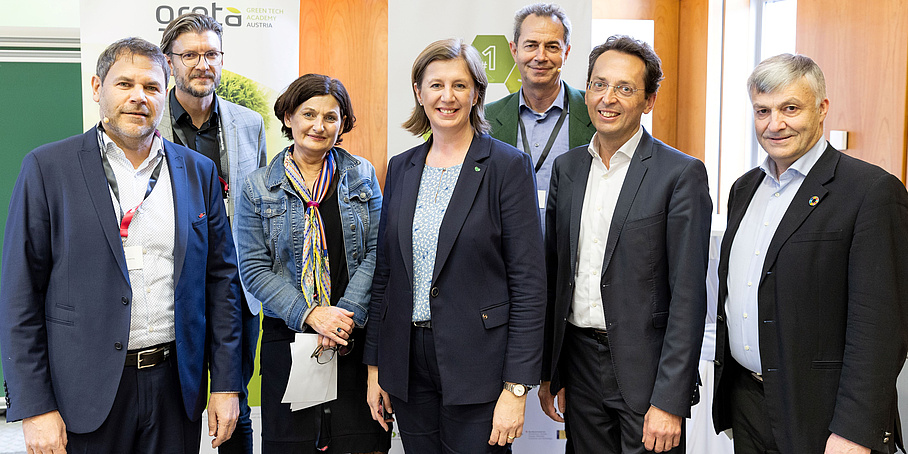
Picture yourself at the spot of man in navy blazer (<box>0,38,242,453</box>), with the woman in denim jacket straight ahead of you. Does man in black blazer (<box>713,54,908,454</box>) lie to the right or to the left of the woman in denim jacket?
right

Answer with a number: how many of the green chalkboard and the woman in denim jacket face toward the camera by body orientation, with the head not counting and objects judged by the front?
2

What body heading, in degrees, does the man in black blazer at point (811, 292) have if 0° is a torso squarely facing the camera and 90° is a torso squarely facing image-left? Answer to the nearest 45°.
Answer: approximately 45°

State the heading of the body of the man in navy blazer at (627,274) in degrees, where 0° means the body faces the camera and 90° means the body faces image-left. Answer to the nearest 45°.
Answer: approximately 45°

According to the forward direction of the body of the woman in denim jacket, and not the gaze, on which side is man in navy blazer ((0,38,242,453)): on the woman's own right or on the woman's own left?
on the woman's own right

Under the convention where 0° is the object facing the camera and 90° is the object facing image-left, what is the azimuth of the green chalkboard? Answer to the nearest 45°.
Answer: approximately 0°

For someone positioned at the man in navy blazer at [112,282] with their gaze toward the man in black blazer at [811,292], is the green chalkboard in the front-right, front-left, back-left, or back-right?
back-left

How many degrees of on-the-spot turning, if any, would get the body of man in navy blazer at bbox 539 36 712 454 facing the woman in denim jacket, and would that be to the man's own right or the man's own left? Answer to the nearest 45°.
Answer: approximately 45° to the man's own right

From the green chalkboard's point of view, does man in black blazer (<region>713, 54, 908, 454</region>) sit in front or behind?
in front

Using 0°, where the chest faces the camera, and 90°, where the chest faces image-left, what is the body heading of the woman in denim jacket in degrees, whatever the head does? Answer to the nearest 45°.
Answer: approximately 0°
